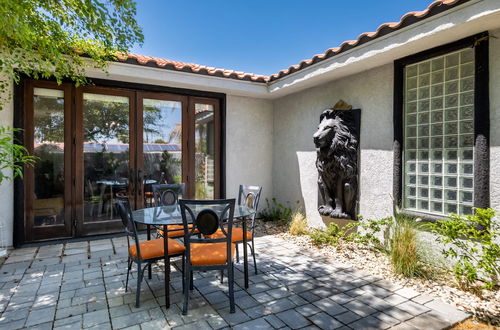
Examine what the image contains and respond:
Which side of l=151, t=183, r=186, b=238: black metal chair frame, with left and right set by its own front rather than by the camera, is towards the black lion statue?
left

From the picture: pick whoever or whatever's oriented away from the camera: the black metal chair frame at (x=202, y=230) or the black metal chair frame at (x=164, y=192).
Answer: the black metal chair frame at (x=202, y=230)

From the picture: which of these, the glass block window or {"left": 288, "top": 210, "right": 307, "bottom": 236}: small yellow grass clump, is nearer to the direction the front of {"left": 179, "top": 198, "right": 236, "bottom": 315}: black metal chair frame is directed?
the small yellow grass clump

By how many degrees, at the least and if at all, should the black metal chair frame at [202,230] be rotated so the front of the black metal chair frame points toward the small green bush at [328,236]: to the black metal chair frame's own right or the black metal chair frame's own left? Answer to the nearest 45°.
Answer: approximately 45° to the black metal chair frame's own right

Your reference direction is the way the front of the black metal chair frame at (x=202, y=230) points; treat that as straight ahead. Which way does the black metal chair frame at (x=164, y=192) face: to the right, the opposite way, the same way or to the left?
the opposite way

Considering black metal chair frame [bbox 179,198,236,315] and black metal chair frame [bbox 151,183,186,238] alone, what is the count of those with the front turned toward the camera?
1

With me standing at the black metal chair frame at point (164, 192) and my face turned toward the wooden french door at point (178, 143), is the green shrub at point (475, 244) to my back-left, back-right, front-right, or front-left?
back-right

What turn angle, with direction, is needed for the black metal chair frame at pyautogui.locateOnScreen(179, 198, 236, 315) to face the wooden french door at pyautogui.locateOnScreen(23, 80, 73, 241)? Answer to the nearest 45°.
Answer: approximately 45° to its left

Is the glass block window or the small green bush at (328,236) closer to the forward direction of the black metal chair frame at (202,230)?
the small green bush

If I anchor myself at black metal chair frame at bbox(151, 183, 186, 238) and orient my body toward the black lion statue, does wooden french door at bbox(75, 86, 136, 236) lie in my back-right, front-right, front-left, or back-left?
back-left

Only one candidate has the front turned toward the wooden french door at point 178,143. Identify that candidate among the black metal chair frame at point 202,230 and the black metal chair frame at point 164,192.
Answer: the black metal chair frame at point 202,230

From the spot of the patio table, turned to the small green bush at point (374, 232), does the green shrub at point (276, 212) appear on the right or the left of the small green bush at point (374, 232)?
left

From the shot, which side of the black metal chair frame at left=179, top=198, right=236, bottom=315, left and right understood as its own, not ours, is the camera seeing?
back

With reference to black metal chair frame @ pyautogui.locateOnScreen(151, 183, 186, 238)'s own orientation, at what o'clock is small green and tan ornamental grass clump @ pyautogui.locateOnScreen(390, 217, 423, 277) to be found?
The small green and tan ornamental grass clump is roughly at 10 o'clock from the black metal chair frame.

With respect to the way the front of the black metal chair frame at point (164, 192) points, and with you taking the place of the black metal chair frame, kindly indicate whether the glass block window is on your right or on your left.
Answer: on your left

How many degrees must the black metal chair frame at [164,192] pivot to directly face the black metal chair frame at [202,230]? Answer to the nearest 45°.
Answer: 0° — it already faces it

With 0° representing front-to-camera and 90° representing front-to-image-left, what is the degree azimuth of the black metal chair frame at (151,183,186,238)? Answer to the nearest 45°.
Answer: approximately 0°
